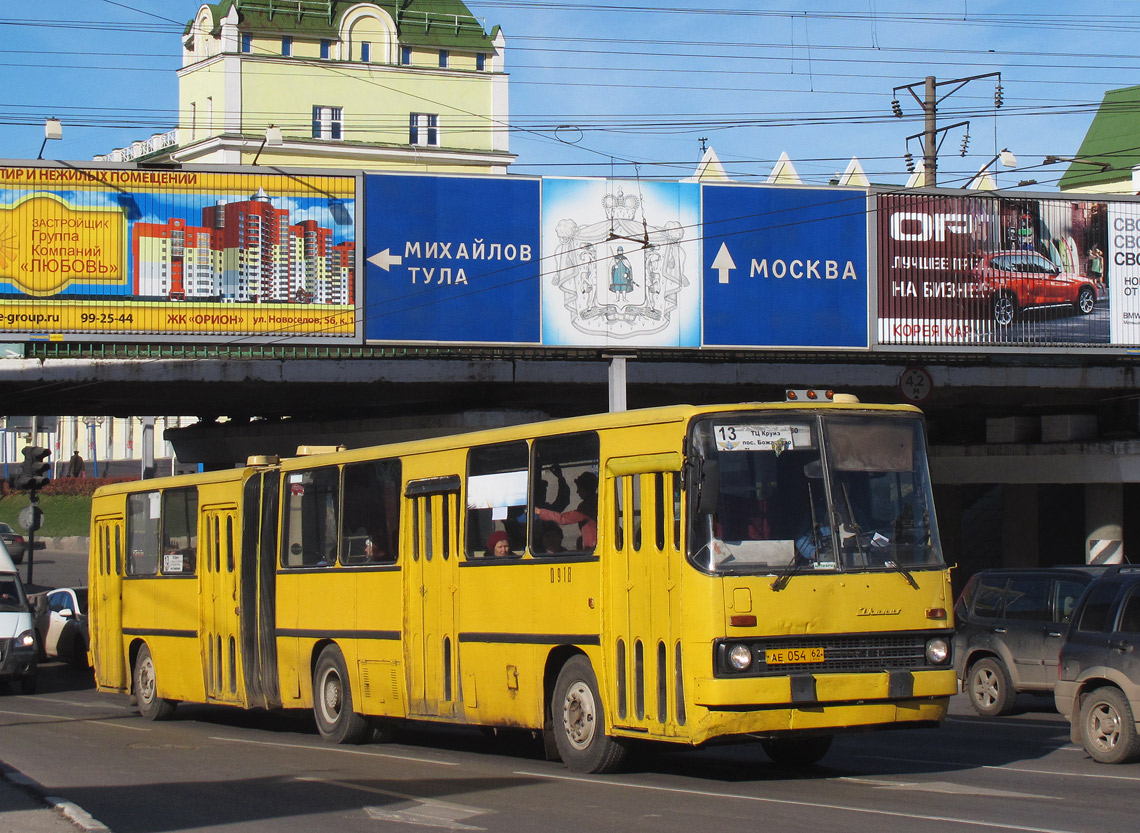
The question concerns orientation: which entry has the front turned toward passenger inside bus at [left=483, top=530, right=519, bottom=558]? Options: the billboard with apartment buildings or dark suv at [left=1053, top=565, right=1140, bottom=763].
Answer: the billboard with apartment buildings

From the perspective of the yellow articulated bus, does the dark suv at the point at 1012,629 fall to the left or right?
on its left

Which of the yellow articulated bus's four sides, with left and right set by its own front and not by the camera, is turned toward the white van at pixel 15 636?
back

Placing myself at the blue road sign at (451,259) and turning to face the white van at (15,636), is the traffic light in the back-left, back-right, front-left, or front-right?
front-right

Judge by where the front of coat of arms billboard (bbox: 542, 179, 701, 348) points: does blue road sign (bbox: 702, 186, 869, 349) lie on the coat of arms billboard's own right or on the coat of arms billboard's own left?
on the coat of arms billboard's own left

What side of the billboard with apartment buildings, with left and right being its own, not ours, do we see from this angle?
front

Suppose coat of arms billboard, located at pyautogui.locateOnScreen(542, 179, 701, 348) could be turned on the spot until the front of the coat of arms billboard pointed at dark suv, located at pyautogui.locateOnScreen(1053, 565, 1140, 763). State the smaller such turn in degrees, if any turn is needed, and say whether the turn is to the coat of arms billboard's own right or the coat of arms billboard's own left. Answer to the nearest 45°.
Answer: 0° — it already faces it

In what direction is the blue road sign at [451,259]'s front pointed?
toward the camera

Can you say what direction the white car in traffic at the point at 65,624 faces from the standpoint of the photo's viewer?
facing the viewer and to the right of the viewer

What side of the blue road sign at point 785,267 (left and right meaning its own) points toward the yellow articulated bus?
front

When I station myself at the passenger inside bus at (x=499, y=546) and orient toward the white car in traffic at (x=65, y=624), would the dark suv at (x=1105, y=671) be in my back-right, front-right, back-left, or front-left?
back-right

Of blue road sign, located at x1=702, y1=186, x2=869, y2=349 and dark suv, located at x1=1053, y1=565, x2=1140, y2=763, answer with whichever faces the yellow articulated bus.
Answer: the blue road sign

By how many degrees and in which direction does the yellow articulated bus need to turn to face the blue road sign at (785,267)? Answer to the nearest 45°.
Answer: approximately 135° to its left

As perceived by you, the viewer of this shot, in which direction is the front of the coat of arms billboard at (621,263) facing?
facing the viewer
